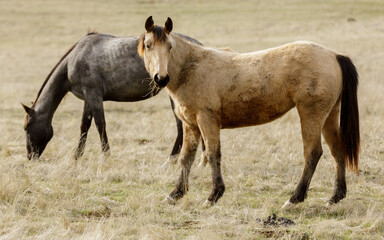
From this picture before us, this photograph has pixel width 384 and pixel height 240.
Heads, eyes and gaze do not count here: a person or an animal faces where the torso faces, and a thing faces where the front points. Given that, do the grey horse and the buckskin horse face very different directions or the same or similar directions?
same or similar directions

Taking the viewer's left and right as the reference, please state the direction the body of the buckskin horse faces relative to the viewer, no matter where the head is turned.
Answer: facing to the left of the viewer

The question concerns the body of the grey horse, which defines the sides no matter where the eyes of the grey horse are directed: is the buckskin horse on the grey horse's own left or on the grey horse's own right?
on the grey horse's own left

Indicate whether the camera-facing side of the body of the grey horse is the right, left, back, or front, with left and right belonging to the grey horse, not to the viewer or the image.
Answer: left

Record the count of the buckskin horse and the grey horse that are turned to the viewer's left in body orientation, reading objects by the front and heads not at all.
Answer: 2

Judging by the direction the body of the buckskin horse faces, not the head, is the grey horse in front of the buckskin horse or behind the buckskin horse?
in front
